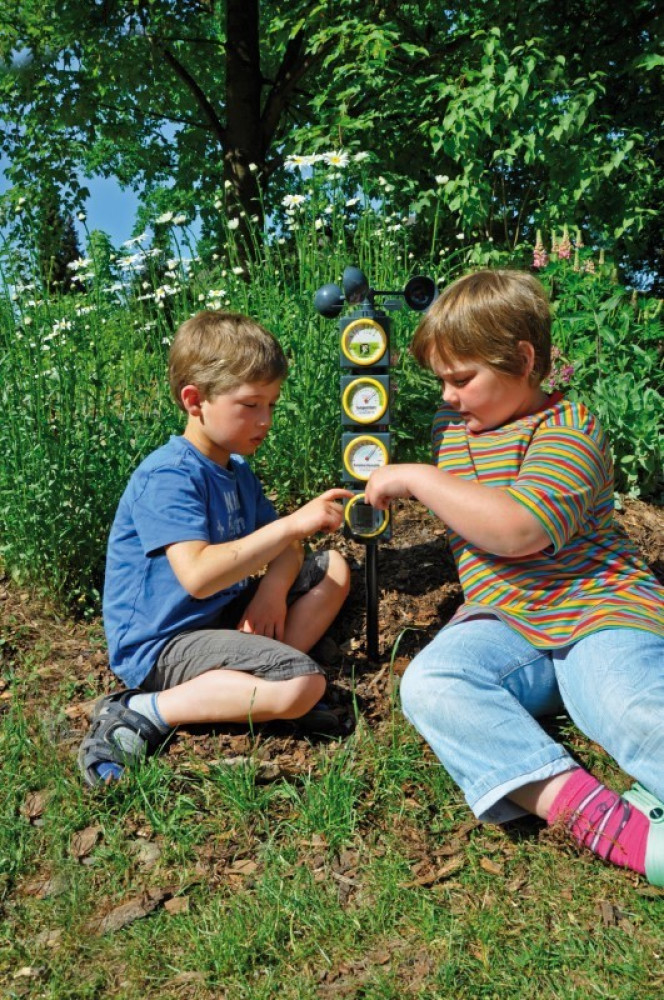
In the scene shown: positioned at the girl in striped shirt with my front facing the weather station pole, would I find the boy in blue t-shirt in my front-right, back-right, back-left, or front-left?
front-left

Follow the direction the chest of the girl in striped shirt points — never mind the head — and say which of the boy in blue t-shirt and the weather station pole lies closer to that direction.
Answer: the boy in blue t-shirt

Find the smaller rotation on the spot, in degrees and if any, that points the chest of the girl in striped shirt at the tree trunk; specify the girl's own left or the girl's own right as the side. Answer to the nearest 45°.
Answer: approximately 135° to the girl's own right

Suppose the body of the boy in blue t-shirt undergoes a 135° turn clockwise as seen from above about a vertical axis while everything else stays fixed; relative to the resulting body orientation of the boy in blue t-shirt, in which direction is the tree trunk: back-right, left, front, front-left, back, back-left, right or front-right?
right

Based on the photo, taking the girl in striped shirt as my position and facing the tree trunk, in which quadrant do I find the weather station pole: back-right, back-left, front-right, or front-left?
front-left

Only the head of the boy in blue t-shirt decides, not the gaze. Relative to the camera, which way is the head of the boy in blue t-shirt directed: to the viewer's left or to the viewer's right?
to the viewer's right

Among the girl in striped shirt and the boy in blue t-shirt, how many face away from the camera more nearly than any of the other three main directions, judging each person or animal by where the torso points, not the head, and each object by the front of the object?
0

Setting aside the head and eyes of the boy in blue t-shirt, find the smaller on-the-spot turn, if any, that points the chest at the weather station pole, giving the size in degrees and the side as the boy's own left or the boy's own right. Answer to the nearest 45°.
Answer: approximately 45° to the boy's own left

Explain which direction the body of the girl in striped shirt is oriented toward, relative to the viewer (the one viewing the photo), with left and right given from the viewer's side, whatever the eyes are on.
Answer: facing the viewer and to the left of the viewer

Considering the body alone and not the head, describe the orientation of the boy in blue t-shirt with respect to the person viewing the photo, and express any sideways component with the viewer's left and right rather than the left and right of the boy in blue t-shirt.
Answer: facing the viewer and to the right of the viewer
